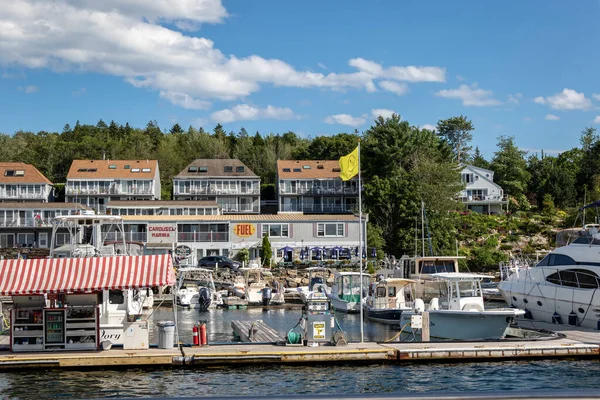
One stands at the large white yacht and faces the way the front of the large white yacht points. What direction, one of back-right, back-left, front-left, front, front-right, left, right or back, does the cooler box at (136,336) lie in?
front-left

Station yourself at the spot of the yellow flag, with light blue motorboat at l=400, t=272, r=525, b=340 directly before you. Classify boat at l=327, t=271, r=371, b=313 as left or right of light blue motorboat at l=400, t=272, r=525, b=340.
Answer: left

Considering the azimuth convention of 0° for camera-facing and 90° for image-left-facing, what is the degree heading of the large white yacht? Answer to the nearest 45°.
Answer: approximately 90°

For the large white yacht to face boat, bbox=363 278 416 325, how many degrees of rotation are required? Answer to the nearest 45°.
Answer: approximately 45° to its right

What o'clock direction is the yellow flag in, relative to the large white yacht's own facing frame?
The yellow flag is roughly at 10 o'clock from the large white yacht.

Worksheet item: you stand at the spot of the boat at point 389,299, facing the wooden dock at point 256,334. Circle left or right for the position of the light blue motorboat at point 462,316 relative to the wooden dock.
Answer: left

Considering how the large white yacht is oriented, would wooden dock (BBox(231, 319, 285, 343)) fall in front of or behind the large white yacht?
in front

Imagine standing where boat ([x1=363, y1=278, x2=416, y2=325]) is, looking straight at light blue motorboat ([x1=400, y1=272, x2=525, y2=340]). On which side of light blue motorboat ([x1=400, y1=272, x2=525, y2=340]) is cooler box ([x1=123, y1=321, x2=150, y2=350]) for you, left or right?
right

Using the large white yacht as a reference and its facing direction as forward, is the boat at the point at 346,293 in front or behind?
in front
